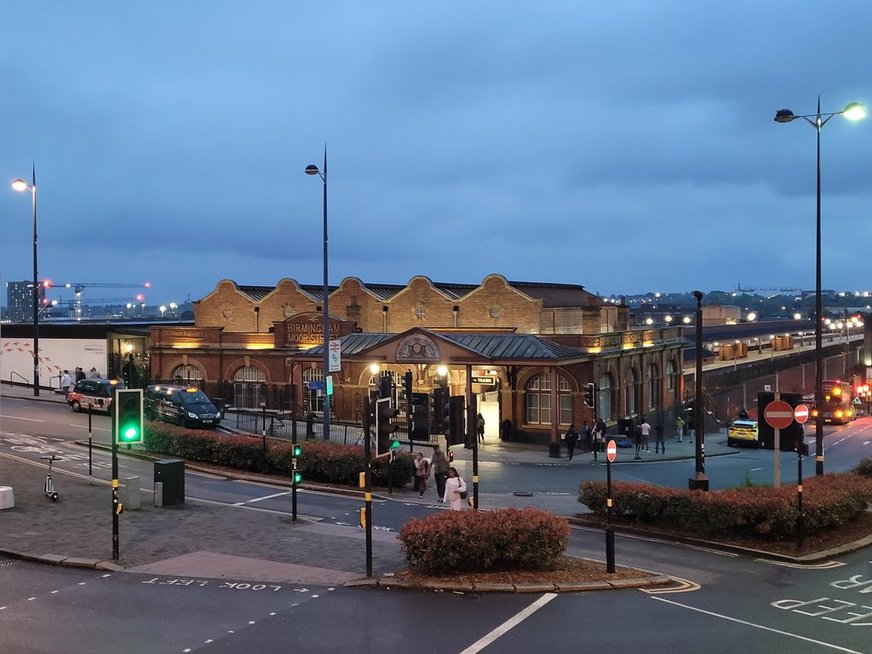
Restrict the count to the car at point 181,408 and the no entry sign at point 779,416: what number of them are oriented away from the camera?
0

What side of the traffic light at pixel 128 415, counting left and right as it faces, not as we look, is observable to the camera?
front

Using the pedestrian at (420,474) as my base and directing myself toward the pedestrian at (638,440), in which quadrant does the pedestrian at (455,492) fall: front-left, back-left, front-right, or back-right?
back-right

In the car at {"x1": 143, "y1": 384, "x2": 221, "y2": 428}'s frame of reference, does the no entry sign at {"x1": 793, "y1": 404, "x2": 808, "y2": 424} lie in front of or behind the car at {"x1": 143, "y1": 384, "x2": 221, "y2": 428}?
in front
